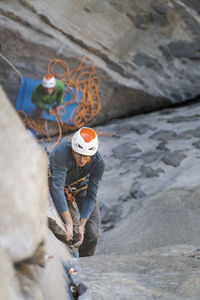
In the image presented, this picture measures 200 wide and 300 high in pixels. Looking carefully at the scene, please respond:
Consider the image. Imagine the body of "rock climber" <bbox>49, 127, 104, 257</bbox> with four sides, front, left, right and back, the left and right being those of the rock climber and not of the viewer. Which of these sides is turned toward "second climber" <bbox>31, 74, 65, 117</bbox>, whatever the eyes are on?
back

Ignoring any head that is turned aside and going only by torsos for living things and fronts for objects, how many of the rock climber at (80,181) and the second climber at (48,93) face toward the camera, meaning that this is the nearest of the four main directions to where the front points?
2

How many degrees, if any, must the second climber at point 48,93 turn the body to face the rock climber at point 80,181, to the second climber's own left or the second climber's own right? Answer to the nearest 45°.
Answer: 0° — they already face them

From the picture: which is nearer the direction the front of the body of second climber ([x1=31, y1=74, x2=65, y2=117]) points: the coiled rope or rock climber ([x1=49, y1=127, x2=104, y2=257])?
the rock climber

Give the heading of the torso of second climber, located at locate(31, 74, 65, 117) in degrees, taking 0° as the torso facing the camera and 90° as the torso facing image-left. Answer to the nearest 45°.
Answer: approximately 0°

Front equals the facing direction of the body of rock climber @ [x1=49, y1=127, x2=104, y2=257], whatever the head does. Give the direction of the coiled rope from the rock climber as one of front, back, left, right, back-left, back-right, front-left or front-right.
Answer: back
